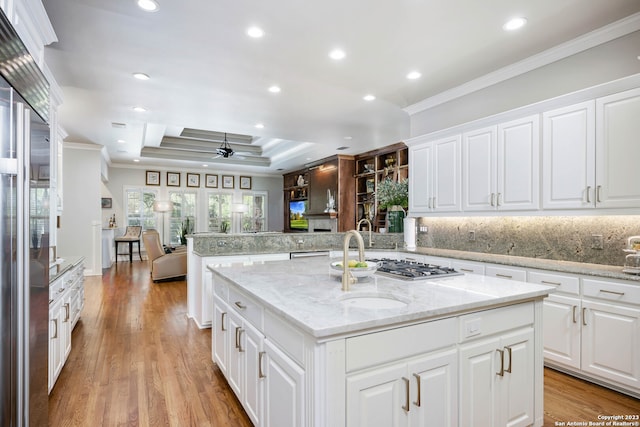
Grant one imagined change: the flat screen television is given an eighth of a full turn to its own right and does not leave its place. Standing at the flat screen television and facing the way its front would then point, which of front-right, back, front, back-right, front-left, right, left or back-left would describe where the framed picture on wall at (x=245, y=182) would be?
front-right

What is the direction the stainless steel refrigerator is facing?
to the viewer's right

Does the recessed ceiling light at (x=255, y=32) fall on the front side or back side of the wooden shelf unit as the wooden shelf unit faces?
on the front side

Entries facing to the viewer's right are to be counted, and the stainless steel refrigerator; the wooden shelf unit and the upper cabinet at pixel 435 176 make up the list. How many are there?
1

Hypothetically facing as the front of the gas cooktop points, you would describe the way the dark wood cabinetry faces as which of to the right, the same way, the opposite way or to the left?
the opposite way

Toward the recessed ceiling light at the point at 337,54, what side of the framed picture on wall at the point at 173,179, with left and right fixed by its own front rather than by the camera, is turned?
front

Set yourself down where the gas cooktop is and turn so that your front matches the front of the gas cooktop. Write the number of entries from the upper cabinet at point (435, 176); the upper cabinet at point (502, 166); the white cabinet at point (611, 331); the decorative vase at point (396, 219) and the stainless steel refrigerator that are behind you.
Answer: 1

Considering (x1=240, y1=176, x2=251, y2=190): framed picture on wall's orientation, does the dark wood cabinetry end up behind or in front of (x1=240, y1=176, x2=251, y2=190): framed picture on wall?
in front

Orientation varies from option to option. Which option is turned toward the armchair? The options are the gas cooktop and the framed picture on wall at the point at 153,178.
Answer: the framed picture on wall

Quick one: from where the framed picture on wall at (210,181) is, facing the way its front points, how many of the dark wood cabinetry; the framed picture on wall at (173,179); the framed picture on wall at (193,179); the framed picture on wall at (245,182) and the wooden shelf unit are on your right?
2

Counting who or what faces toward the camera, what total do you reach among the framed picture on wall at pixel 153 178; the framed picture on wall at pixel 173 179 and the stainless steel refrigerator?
2

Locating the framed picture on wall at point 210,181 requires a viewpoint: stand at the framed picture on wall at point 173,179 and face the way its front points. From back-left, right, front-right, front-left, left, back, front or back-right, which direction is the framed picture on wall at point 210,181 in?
left

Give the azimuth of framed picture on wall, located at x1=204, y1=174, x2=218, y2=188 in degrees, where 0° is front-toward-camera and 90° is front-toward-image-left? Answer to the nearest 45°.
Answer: approximately 0°
